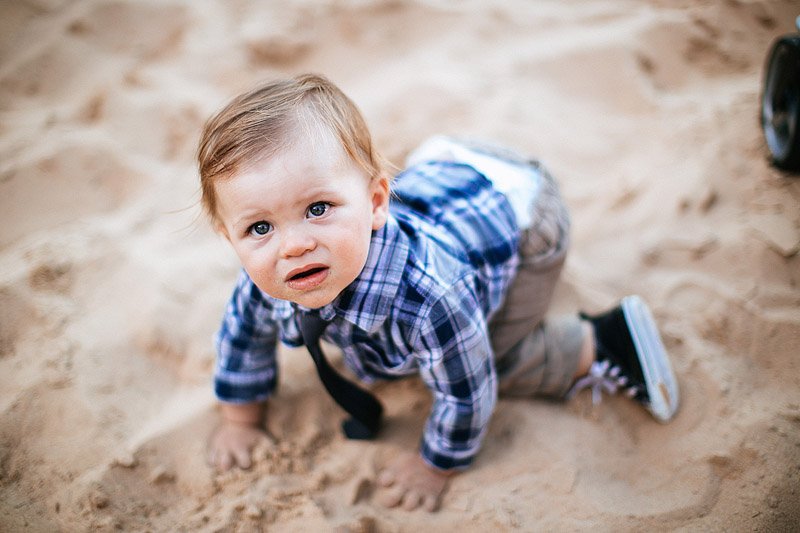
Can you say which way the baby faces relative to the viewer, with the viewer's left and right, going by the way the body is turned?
facing the viewer and to the left of the viewer

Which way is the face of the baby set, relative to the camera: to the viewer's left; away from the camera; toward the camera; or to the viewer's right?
toward the camera
